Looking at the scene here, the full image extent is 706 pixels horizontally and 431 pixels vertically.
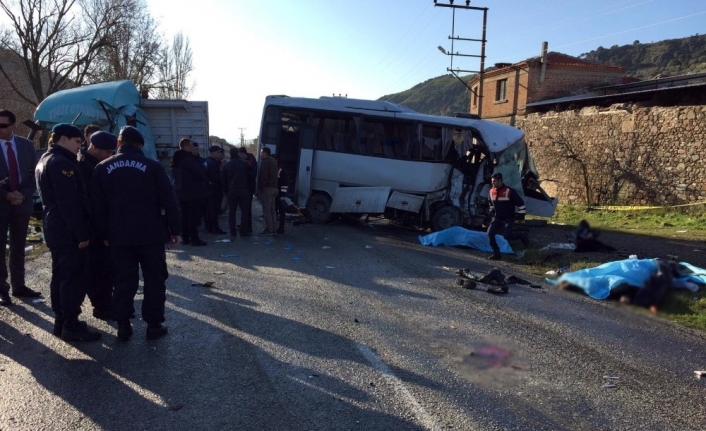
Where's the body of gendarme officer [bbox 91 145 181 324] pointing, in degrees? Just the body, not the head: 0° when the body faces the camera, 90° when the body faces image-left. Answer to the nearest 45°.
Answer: approximately 180°

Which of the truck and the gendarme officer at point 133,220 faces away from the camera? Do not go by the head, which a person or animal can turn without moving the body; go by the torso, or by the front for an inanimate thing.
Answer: the gendarme officer

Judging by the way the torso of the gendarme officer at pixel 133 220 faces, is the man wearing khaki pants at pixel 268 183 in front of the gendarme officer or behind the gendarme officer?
in front

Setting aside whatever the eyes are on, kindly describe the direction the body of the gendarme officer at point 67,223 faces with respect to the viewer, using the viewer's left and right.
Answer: facing to the right of the viewer

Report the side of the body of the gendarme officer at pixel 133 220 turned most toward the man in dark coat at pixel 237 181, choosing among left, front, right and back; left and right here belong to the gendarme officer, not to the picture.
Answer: front

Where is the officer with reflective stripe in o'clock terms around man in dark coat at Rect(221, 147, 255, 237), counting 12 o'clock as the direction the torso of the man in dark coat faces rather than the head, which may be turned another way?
The officer with reflective stripe is roughly at 4 o'clock from the man in dark coat.

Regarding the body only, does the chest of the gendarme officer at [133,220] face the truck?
yes

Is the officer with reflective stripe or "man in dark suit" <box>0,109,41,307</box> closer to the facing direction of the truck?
the man in dark suit
